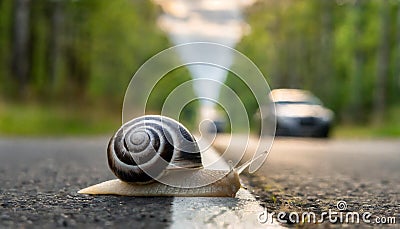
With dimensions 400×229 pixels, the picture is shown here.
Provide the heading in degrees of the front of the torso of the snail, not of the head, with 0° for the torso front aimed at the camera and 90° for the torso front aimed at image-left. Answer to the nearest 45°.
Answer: approximately 270°

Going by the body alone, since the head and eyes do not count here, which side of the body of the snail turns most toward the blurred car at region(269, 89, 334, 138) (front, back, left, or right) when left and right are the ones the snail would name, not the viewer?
left
